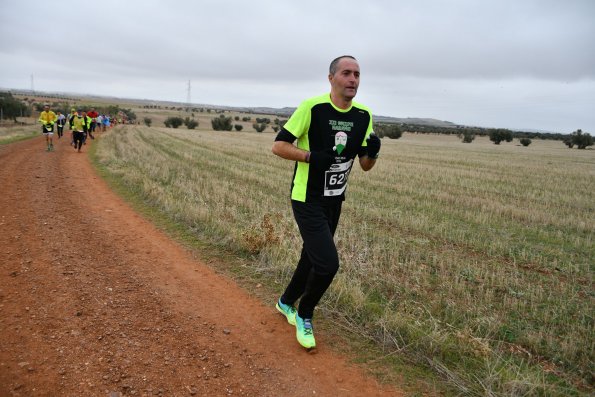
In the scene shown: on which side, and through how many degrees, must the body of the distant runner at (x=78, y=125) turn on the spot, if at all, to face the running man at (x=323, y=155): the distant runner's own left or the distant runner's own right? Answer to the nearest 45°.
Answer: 0° — they already face them

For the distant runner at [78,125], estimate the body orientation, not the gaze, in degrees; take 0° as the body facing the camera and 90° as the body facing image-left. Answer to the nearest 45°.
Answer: approximately 0°

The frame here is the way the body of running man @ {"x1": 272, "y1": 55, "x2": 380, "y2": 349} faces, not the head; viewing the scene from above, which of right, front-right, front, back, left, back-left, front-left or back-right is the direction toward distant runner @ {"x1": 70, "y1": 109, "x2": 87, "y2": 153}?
back

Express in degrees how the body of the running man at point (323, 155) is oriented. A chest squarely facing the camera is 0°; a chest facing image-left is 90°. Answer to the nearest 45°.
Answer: approximately 315°
